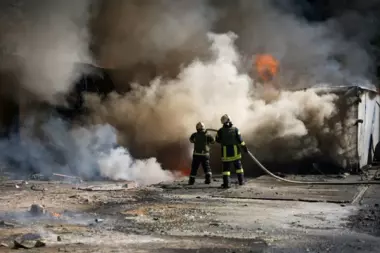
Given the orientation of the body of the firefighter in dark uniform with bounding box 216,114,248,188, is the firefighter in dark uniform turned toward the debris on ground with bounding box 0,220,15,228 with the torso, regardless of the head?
no

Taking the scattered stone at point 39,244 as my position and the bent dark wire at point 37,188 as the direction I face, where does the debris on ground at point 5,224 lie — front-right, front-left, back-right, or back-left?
front-left

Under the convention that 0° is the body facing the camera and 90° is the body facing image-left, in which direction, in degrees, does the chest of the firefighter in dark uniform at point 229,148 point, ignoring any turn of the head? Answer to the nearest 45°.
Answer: approximately 180°

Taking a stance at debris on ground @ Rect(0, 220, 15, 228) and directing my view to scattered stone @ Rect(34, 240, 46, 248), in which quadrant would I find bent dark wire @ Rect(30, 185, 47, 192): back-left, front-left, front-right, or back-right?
back-left

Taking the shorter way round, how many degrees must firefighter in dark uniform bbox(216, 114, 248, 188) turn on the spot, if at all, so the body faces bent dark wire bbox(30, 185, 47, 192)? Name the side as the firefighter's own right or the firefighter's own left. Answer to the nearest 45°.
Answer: approximately 90° to the firefighter's own left

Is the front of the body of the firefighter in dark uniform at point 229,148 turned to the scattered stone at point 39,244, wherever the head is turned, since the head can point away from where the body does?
no

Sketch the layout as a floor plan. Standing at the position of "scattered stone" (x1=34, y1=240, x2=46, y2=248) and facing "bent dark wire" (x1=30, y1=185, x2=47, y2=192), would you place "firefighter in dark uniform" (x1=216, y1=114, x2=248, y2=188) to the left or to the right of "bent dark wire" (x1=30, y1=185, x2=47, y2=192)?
right
